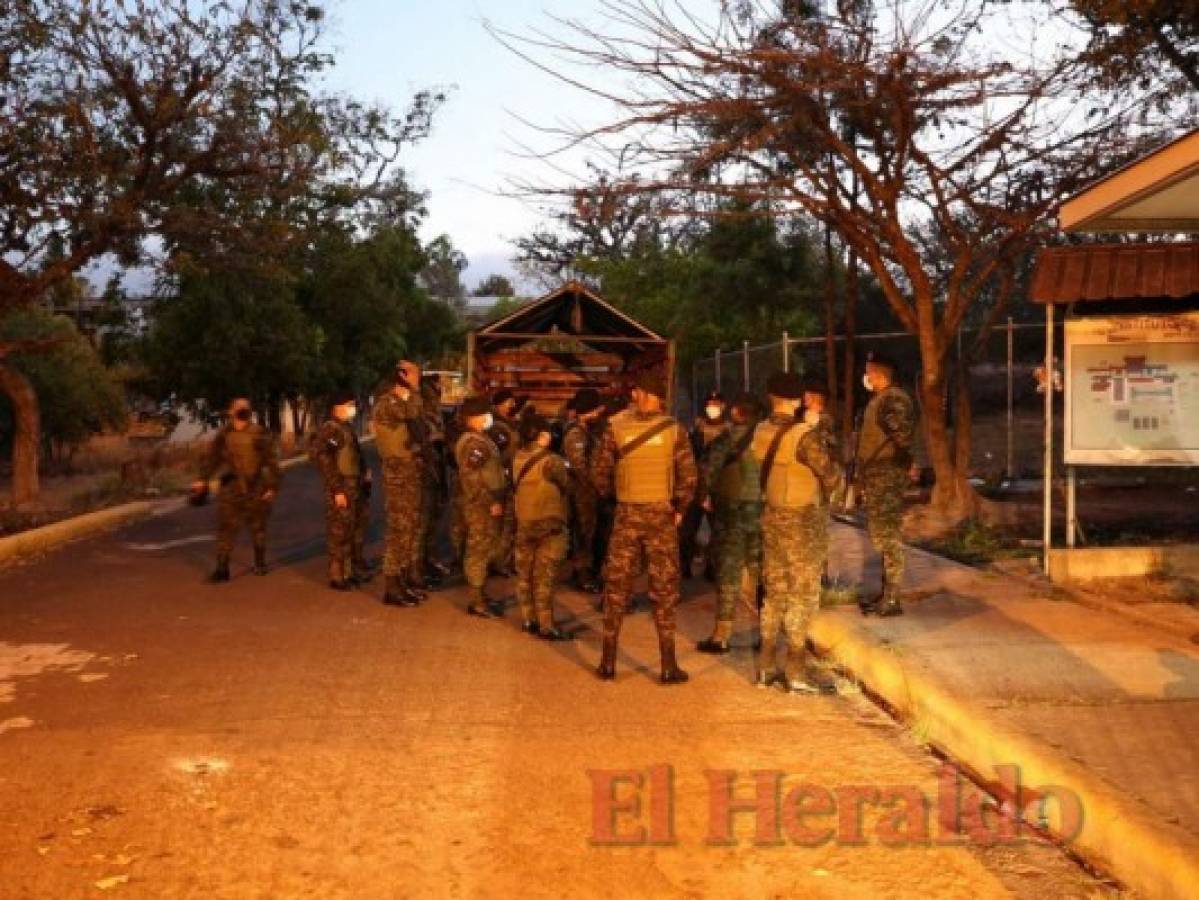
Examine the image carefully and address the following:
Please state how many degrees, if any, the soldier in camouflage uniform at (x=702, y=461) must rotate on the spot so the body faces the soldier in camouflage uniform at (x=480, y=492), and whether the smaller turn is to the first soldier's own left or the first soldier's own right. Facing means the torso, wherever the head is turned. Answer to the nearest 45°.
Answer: approximately 45° to the first soldier's own right

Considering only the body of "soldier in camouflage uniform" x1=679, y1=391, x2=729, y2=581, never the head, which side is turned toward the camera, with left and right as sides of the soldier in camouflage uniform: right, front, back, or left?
front

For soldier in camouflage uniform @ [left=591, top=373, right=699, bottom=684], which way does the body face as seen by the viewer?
away from the camera

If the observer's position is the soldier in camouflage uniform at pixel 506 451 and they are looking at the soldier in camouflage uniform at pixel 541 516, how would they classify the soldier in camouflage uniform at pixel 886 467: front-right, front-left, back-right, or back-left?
front-left

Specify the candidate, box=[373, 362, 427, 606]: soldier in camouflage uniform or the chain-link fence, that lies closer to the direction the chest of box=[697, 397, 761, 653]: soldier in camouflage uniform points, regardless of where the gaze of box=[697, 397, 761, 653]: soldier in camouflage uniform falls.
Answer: the soldier in camouflage uniform

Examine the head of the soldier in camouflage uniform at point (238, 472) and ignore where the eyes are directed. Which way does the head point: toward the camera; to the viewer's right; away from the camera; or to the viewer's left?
toward the camera

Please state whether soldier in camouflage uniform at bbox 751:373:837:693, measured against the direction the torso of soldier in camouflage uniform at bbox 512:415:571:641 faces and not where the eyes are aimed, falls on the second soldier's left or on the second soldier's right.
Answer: on the second soldier's right

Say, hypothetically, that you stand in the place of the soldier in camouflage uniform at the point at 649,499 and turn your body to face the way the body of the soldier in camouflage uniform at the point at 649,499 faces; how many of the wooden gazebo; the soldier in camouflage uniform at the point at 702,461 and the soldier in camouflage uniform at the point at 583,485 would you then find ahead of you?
3

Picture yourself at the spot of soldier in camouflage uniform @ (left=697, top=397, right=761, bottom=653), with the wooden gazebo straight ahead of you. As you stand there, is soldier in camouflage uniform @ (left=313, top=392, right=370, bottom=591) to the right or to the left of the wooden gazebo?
left

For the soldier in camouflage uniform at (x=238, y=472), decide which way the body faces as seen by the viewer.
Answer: toward the camera

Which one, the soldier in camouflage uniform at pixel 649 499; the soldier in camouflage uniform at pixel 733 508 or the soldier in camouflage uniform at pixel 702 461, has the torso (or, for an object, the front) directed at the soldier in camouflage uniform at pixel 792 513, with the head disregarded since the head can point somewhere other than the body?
the soldier in camouflage uniform at pixel 702 461

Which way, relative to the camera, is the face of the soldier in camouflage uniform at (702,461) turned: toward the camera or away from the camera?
toward the camera

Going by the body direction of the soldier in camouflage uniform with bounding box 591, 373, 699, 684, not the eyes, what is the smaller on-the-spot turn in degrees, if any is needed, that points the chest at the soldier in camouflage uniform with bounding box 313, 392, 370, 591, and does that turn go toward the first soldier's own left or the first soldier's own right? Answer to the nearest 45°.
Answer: approximately 45° to the first soldier's own left

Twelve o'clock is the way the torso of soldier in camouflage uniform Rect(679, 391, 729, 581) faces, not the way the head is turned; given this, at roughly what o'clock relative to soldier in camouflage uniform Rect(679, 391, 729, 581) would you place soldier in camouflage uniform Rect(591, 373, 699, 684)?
soldier in camouflage uniform Rect(591, 373, 699, 684) is roughly at 12 o'clock from soldier in camouflage uniform Rect(679, 391, 729, 581).

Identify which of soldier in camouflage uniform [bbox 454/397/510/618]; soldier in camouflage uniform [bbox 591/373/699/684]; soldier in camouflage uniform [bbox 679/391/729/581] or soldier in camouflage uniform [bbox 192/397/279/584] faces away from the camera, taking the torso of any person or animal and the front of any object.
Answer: soldier in camouflage uniform [bbox 591/373/699/684]
